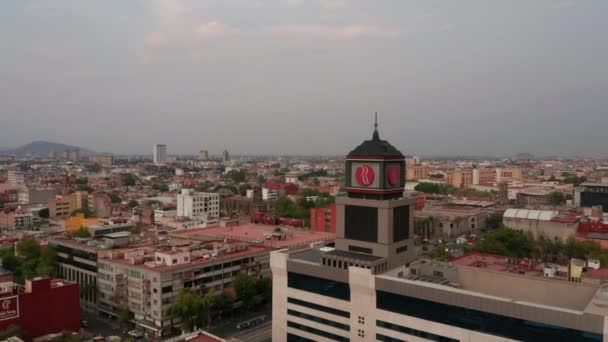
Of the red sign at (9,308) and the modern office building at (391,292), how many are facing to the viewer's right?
0

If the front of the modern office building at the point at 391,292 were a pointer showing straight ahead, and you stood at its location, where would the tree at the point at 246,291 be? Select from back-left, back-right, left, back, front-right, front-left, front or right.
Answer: right

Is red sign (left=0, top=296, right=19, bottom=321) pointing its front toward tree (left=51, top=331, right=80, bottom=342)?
no

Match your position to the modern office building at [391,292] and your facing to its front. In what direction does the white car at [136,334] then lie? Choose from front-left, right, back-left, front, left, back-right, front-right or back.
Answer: front-right

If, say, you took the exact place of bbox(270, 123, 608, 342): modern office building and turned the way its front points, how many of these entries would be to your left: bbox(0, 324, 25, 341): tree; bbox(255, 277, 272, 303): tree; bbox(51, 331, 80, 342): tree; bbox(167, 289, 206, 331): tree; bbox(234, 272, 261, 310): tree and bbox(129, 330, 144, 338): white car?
0

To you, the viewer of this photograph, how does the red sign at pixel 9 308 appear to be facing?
facing the viewer and to the left of the viewer

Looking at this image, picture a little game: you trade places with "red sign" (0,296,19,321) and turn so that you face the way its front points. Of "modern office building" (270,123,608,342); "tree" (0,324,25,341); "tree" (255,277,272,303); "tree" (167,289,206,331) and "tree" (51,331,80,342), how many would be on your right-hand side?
0

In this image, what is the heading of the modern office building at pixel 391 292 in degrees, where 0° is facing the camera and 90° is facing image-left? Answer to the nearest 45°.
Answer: approximately 45°

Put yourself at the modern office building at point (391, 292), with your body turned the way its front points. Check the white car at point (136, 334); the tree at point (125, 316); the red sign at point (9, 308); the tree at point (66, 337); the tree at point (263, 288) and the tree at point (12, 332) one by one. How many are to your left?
0

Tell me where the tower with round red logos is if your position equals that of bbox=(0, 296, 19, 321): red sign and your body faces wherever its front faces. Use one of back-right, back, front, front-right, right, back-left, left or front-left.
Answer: left

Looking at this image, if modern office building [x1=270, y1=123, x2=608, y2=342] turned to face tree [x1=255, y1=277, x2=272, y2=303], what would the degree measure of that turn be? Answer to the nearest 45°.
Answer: approximately 90° to its right

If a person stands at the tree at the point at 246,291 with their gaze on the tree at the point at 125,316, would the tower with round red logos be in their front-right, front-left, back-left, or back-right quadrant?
back-left

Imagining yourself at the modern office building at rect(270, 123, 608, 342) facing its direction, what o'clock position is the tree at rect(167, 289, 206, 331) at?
The tree is roughly at 2 o'clock from the modern office building.

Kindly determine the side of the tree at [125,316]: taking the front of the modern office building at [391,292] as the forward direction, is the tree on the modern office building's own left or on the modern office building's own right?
on the modern office building's own right

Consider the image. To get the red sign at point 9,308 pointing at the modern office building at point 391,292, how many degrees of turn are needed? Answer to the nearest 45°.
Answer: approximately 90° to its left

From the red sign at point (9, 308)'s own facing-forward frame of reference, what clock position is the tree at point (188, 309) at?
The tree is roughly at 8 o'clock from the red sign.

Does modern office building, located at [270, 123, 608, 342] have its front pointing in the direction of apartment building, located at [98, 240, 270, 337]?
no
